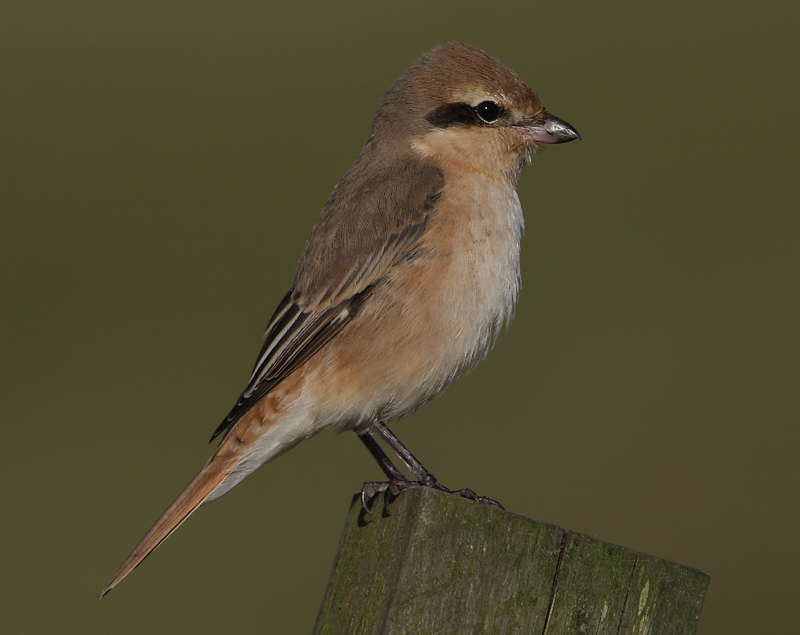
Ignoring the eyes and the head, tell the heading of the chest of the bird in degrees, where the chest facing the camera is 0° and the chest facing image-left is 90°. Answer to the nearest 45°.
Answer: approximately 270°
